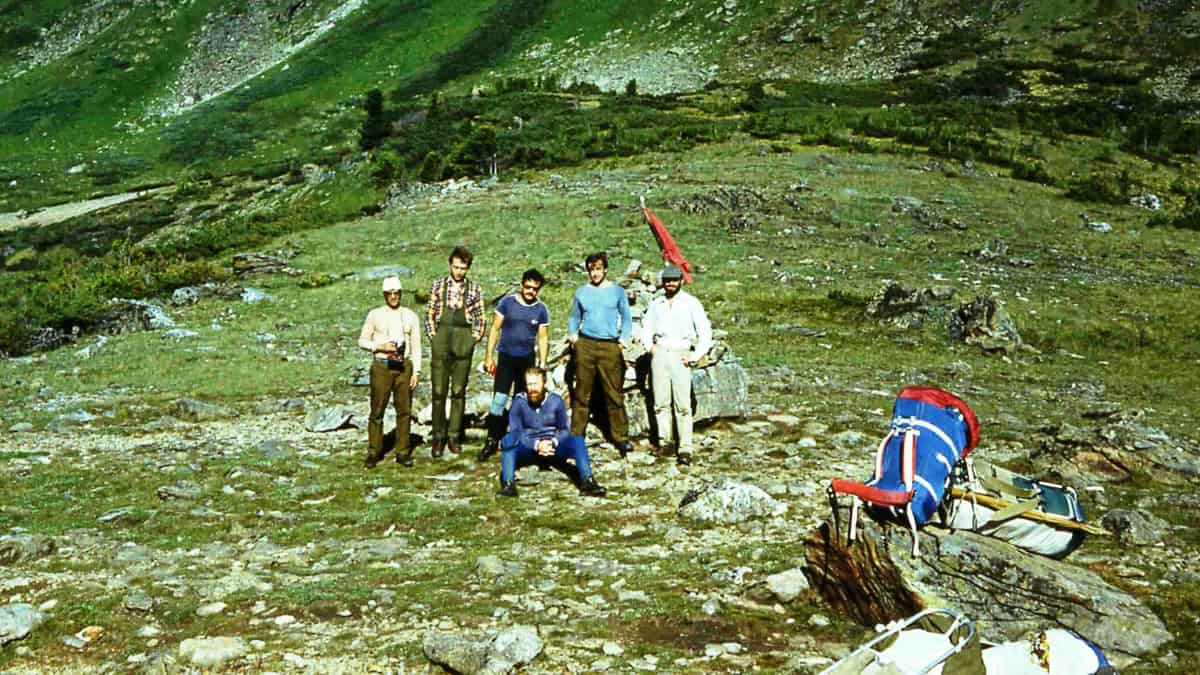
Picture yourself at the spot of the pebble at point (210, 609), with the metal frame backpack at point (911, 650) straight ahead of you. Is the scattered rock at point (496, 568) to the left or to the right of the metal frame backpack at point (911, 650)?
left

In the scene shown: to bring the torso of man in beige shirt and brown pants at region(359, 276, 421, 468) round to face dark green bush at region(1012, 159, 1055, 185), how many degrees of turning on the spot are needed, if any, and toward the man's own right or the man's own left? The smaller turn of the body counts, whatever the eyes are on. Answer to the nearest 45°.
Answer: approximately 135° to the man's own left

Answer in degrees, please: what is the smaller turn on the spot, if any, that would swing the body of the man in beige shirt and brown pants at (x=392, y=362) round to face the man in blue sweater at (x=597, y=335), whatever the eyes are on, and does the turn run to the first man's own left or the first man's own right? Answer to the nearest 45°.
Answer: approximately 90° to the first man's own left

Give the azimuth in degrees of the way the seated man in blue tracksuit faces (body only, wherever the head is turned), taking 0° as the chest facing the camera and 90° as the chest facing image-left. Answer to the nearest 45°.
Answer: approximately 0°

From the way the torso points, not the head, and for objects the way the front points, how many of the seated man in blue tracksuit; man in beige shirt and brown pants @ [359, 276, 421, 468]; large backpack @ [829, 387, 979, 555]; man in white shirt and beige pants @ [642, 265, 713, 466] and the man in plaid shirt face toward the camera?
4
